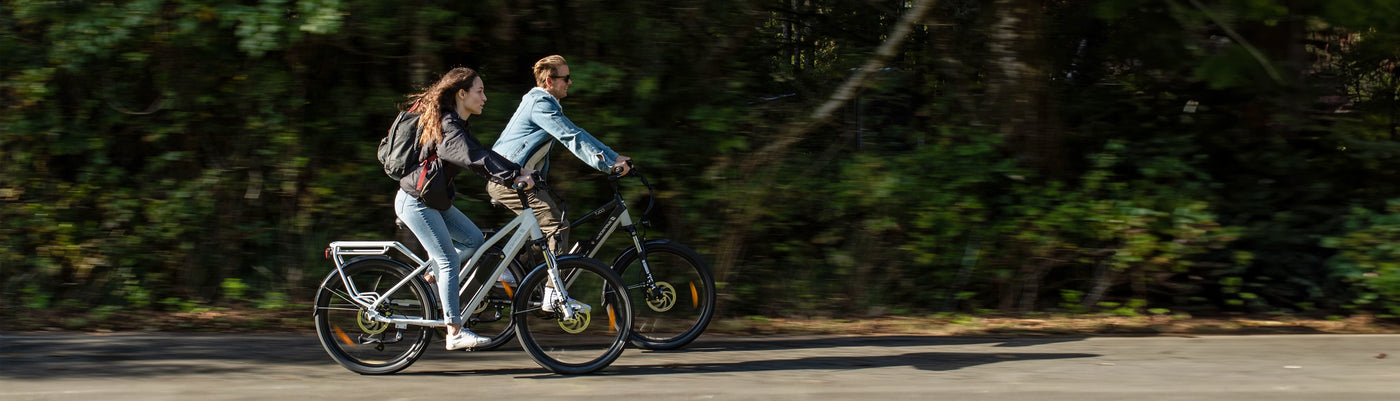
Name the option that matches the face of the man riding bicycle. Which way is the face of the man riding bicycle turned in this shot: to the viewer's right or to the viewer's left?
to the viewer's right

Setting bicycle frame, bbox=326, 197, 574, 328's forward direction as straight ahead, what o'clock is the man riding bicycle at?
The man riding bicycle is roughly at 11 o'clock from the bicycle frame.

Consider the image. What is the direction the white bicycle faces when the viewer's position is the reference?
facing to the right of the viewer

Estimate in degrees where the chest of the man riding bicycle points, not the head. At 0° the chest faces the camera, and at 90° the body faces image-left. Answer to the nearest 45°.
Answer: approximately 270°

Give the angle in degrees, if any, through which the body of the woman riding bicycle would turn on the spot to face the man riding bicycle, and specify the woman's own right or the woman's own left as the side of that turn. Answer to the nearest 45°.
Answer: approximately 45° to the woman's own left

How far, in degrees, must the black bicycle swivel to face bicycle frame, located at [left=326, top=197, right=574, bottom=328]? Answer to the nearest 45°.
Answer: approximately 180°

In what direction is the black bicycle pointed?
to the viewer's right

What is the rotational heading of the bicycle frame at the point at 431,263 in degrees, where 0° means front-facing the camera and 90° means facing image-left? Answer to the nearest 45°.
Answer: approximately 270°

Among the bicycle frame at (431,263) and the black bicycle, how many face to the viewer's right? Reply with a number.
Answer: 2

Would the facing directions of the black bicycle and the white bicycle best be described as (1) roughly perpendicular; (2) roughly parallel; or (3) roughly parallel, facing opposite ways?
roughly parallel

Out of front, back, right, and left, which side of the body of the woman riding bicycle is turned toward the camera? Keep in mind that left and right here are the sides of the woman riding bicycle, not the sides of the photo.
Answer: right

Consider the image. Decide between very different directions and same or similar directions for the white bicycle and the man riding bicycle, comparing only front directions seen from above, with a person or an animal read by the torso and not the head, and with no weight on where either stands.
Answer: same or similar directions

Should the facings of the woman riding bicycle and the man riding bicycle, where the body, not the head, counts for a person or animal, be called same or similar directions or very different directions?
same or similar directions
